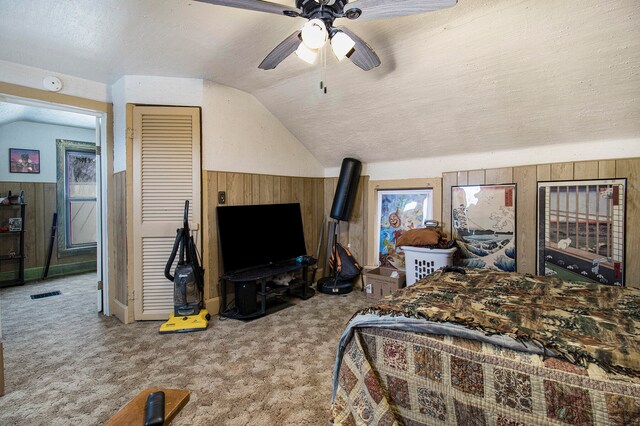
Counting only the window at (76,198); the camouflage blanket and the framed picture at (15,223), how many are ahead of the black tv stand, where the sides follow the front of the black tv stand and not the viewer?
1

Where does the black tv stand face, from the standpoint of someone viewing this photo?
facing the viewer and to the right of the viewer

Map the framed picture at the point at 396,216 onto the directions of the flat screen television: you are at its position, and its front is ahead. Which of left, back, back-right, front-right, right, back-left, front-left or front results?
front-left

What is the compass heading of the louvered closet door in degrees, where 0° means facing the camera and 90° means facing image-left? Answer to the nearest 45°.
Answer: approximately 0°

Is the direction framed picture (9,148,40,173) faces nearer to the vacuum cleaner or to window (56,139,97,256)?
the vacuum cleaner

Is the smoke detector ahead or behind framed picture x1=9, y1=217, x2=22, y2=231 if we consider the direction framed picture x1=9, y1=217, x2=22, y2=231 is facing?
ahead

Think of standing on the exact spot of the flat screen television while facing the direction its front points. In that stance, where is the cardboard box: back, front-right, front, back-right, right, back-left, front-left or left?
front-left

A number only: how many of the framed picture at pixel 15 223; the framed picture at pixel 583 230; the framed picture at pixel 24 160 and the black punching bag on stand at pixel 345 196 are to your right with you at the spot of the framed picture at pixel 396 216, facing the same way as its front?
3

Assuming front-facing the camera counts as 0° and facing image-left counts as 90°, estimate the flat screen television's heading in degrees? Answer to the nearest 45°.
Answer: approximately 315°
